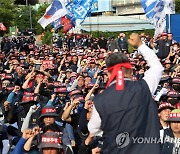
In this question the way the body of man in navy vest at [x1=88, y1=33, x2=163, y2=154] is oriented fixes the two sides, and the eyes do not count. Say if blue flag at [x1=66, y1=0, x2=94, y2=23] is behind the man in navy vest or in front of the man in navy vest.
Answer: in front

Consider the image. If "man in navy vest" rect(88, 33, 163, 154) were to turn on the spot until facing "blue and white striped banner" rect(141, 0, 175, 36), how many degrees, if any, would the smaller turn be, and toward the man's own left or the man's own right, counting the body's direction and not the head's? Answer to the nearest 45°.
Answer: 0° — they already face it

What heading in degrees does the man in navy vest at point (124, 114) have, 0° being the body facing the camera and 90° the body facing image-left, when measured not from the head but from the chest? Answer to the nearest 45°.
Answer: approximately 180°

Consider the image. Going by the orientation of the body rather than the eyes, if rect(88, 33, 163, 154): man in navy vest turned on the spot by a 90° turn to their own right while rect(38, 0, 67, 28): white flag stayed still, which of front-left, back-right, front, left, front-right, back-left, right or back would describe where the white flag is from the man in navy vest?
left
